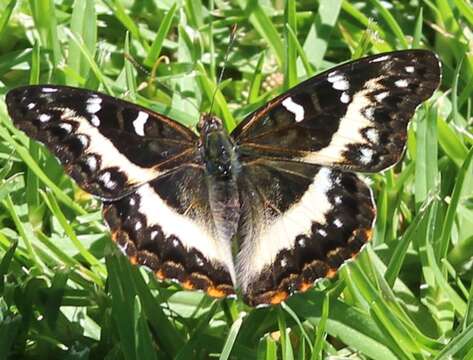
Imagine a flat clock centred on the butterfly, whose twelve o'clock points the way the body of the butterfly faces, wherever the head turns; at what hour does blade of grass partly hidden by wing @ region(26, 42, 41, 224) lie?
The blade of grass partly hidden by wing is roughly at 10 o'clock from the butterfly.

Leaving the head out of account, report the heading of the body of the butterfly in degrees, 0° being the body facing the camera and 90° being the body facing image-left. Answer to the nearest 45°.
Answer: approximately 180°
